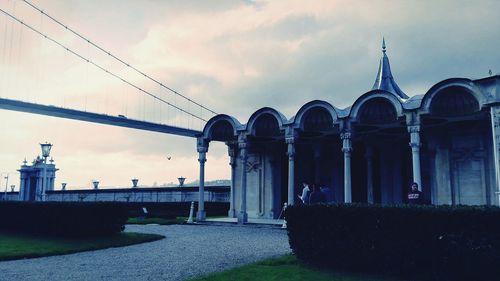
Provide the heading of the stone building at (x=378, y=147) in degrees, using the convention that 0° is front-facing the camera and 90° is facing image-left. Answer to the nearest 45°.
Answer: approximately 45°

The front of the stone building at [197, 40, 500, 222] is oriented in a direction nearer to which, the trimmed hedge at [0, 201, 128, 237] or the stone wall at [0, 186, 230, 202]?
the trimmed hedge

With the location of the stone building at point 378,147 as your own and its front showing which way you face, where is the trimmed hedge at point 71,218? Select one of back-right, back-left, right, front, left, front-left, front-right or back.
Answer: front

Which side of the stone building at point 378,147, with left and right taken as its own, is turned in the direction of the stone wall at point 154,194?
right

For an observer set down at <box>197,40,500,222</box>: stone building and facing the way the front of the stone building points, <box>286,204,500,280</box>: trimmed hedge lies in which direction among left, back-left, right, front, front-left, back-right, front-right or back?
front-left
